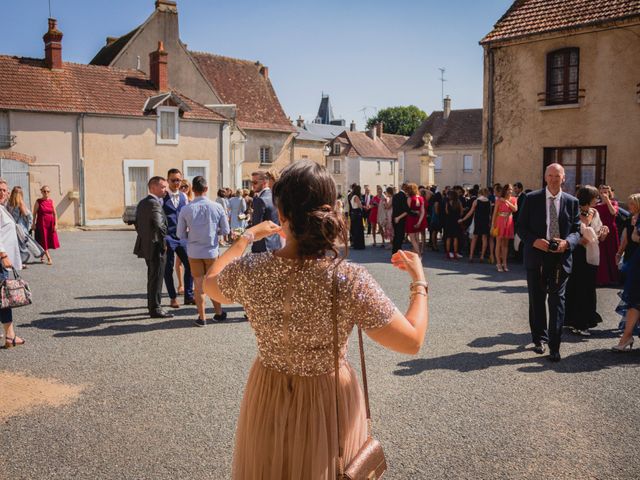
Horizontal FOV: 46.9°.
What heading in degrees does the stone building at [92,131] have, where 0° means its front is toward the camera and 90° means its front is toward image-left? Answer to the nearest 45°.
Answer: approximately 0°

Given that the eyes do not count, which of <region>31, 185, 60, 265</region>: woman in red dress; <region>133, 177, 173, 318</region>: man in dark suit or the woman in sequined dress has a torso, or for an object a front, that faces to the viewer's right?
the man in dark suit

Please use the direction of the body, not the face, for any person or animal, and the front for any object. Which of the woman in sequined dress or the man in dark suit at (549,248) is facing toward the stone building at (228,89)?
the woman in sequined dress

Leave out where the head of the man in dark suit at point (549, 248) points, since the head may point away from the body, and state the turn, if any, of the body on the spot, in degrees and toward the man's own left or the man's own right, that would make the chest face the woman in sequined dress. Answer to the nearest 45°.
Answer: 0° — they already face them

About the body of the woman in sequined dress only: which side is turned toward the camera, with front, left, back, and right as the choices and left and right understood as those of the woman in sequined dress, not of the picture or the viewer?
back

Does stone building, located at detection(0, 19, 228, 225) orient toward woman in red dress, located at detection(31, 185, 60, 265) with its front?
yes

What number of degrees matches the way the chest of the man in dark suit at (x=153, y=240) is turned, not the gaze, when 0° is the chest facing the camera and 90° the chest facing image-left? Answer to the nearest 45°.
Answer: approximately 270°

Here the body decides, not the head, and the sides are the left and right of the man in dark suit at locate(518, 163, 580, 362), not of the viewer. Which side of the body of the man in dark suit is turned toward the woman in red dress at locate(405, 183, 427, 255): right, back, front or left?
back

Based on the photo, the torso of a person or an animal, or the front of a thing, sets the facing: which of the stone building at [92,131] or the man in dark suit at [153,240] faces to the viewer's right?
the man in dark suit

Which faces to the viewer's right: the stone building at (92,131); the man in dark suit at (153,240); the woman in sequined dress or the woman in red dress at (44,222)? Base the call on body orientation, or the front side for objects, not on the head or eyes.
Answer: the man in dark suit

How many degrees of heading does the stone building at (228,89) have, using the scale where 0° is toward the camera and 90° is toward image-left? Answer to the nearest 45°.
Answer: approximately 315°

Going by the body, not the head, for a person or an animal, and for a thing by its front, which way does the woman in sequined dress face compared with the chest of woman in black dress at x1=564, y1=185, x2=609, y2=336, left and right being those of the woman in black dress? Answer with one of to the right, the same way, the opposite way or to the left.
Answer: the opposite way

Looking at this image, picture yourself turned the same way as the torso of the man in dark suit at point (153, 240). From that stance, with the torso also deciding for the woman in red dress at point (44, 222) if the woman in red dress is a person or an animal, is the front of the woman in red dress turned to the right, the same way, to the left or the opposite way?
to the right
